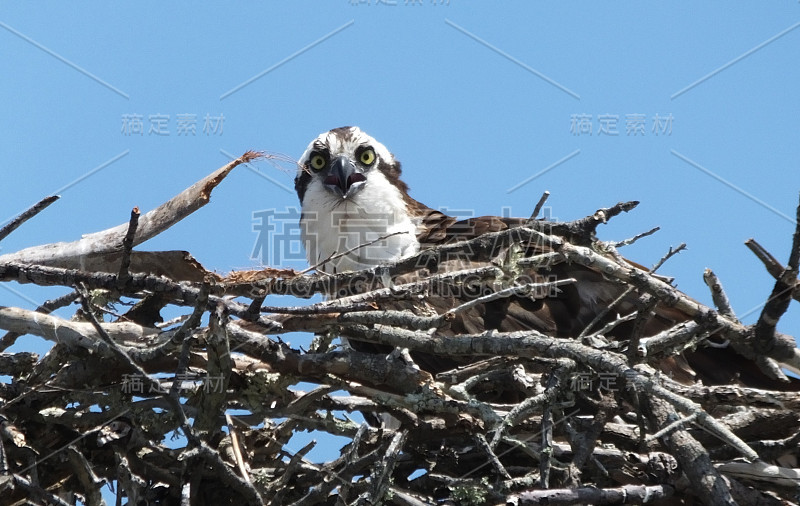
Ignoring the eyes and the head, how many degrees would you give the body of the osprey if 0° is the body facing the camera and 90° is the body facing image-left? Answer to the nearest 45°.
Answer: approximately 45°
